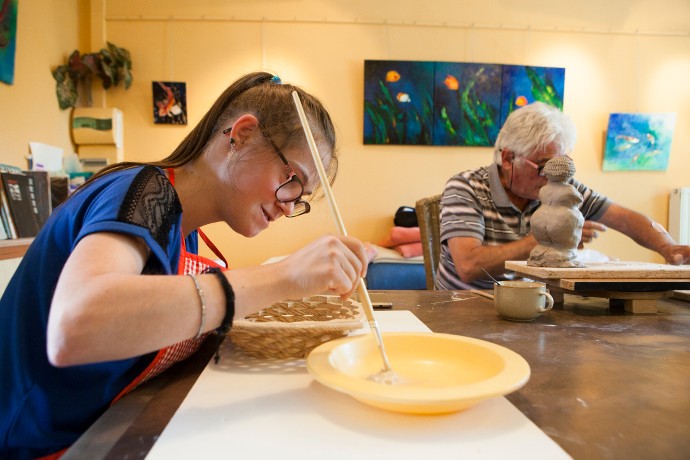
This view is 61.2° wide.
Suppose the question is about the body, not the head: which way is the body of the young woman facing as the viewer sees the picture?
to the viewer's right

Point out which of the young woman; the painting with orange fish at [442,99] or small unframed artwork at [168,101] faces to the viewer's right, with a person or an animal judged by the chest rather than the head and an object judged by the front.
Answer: the young woman

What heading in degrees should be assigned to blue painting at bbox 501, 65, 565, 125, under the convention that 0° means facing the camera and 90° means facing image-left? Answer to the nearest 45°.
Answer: approximately 0°

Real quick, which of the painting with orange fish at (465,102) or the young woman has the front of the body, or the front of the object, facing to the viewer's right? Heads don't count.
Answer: the young woman

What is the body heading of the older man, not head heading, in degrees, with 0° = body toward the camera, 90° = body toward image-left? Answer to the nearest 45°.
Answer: approximately 315°

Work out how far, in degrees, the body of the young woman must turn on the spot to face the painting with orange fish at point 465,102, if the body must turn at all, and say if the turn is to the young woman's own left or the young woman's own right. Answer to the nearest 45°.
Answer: approximately 45° to the young woman's own left
